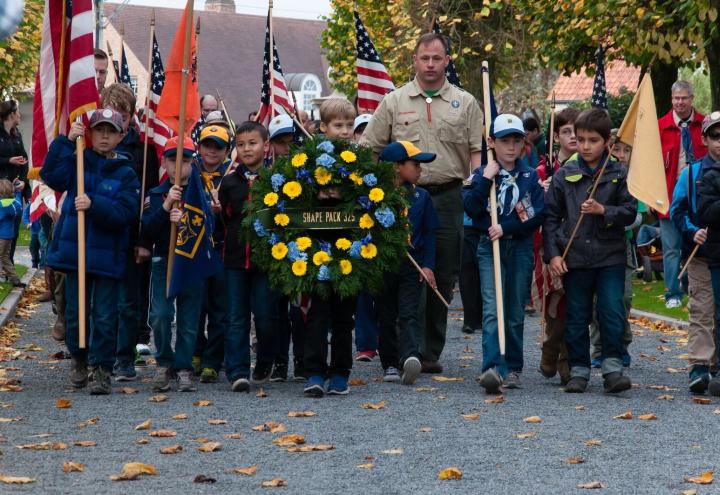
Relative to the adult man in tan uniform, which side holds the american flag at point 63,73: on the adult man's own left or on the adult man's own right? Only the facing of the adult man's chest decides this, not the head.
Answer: on the adult man's own right

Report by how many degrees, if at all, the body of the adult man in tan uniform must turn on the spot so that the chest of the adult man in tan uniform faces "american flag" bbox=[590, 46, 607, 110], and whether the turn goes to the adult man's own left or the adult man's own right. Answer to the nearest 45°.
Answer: approximately 135° to the adult man's own left

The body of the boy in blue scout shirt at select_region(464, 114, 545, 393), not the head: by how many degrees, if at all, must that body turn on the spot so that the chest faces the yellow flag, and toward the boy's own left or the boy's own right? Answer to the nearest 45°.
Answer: approximately 90° to the boy's own left

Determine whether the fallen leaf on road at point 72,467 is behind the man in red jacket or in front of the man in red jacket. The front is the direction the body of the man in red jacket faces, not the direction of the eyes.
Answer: in front

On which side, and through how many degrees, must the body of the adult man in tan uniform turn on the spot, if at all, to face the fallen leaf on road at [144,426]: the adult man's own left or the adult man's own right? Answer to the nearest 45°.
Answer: approximately 45° to the adult man's own right

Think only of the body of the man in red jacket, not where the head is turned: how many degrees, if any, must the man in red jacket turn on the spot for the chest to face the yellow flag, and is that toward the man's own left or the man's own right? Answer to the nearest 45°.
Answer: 0° — they already face it
